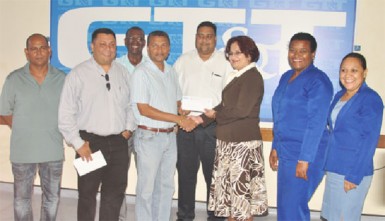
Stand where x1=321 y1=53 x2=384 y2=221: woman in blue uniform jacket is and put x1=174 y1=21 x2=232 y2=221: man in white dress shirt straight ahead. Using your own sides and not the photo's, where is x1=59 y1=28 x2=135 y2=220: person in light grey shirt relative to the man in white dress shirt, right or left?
left

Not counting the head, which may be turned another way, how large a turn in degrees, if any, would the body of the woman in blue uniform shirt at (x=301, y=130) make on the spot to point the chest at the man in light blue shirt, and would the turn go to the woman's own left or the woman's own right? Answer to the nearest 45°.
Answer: approximately 45° to the woman's own right

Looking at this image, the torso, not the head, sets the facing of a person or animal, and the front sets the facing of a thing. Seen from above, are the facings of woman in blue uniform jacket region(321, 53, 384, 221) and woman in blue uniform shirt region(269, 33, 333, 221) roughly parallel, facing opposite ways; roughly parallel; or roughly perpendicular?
roughly parallel

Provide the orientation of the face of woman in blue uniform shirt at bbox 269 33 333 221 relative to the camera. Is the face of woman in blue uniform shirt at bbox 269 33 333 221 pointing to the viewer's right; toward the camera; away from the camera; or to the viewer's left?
toward the camera

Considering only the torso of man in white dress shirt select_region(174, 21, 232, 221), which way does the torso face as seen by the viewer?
toward the camera

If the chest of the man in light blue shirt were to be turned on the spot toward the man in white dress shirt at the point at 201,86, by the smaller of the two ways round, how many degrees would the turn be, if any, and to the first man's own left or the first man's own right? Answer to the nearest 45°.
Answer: approximately 90° to the first man's own left

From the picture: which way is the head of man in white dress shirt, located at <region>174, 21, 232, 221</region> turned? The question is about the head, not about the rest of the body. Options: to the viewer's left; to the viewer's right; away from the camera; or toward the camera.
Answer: toward the camera

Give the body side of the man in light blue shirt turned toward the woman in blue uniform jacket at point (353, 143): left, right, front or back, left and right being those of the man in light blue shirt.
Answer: front

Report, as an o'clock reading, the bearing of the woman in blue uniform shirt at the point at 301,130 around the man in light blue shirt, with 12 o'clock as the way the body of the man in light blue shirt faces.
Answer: The woman in blue uniform shirt is roughly at 11 o'clock from the man in light blue shirt.

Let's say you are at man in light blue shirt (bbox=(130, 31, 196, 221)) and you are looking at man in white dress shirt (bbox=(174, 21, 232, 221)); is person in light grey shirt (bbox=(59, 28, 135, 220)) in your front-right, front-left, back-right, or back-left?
back-left

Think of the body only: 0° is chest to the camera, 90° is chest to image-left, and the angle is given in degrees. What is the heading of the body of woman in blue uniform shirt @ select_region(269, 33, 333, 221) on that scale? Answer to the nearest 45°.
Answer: approximately 45°

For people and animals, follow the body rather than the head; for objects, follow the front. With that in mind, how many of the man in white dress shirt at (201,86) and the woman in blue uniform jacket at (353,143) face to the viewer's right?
0

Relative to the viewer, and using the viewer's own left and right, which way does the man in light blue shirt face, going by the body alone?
facing the viewer and to the right of the viewer

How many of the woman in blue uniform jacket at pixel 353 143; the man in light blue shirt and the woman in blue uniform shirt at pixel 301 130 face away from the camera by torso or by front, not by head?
0
